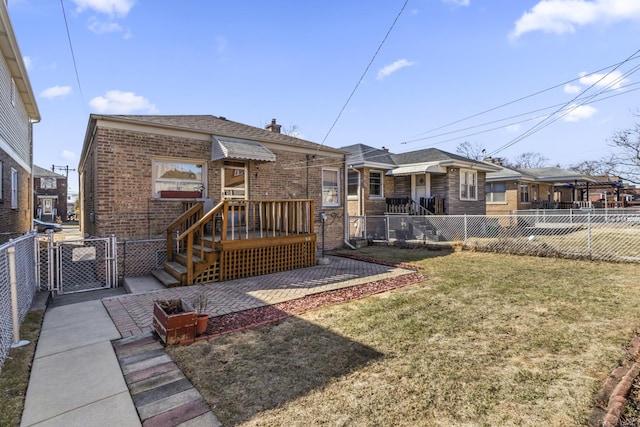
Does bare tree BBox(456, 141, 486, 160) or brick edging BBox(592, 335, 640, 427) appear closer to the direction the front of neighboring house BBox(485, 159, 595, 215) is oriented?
the brick edging

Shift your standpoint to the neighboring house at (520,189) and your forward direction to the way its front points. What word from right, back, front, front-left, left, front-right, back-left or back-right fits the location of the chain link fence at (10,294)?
front-right

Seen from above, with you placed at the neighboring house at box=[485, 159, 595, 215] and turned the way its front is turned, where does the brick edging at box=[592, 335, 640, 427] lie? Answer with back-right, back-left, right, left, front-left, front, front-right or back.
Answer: front-right

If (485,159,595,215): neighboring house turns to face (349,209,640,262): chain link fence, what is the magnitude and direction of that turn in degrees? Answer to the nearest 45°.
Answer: approximately 45° to its right

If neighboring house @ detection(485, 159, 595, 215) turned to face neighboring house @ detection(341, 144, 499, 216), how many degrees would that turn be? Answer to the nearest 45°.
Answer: approximately 45° to its right

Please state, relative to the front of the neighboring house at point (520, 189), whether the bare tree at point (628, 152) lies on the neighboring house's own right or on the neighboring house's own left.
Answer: on the neighboring house's own left
